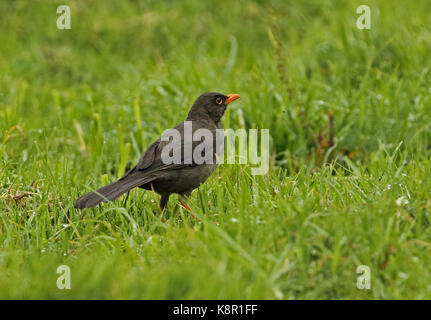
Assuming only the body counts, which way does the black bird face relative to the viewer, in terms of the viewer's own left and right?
facing to the right of the viewer
